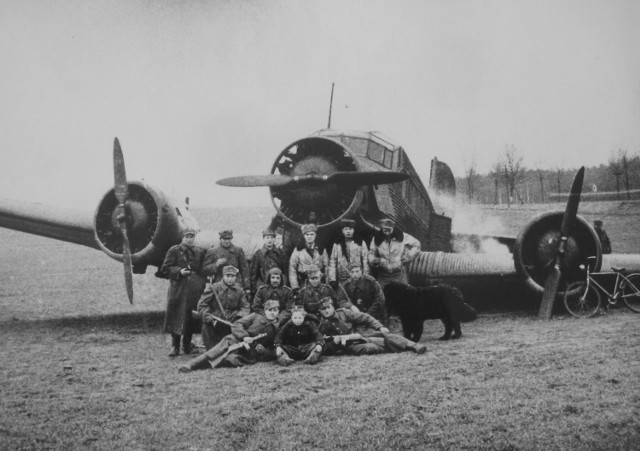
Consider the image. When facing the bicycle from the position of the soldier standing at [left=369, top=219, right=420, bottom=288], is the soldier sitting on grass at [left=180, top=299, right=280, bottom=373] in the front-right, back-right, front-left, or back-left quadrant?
back-right

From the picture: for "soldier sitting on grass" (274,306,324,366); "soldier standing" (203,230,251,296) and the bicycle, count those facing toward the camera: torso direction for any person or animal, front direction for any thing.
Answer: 2

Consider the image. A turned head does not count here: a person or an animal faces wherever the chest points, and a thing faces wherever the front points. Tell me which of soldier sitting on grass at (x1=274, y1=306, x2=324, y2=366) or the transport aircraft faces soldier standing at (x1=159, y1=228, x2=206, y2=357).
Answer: the transport aircraft

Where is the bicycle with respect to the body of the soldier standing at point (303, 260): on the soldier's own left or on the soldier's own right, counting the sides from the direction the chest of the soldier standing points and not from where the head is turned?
on the soldier's own left

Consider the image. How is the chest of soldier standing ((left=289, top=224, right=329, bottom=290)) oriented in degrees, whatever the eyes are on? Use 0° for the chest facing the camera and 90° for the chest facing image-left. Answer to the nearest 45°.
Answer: approximately 0°

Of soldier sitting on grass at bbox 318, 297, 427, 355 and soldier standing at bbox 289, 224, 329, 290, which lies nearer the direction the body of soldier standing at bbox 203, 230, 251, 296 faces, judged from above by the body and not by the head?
the soldier sitting on grass
